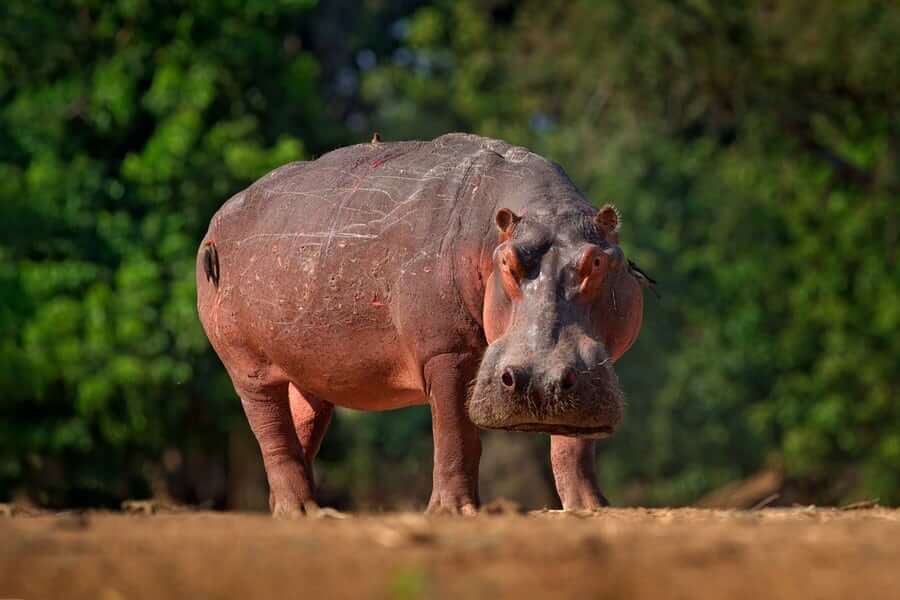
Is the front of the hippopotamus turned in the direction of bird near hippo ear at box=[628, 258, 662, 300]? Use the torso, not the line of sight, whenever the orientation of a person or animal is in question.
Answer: no

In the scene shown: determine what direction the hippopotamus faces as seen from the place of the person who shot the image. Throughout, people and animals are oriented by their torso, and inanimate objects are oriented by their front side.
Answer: facing the viewer and to the right of the viewer
